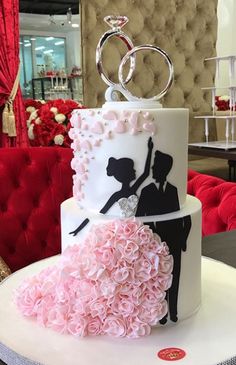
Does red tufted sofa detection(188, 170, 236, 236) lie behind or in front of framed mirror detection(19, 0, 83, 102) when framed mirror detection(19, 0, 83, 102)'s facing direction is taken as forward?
in front

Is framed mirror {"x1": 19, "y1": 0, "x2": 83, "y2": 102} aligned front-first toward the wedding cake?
yes

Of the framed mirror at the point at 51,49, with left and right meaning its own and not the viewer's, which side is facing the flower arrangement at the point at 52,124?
front

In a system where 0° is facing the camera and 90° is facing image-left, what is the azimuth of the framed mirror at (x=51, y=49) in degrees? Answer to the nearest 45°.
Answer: approximately 0°

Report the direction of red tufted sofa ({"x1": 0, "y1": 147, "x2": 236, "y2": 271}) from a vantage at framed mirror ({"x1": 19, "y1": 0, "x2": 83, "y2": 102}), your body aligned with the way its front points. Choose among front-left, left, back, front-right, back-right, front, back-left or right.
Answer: front

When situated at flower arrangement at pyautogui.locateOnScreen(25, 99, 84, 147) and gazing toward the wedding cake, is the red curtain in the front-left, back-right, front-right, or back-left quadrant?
back-right

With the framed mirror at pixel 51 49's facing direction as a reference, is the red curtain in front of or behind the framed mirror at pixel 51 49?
in front

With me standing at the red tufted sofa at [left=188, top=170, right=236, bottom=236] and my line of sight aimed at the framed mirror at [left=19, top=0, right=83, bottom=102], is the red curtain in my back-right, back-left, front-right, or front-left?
front-left

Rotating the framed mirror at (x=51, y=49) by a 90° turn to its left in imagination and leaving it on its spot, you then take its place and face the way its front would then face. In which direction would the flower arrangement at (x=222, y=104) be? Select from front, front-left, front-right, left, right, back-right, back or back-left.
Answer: front
